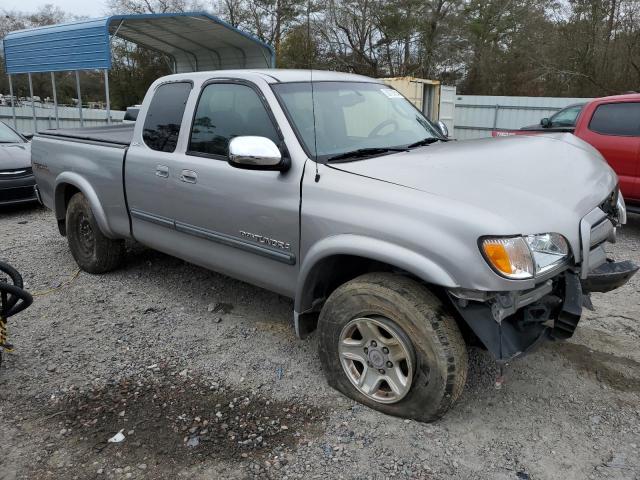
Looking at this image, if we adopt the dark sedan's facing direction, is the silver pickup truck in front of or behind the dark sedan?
in front

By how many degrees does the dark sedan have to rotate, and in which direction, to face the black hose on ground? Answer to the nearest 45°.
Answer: approximately 45° to its right

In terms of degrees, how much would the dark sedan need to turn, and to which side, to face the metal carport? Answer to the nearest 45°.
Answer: approximately 180°

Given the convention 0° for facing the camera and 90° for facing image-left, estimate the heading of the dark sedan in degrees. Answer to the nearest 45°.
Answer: approximately 315°

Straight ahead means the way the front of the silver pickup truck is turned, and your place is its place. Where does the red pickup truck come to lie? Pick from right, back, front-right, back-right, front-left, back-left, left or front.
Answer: left

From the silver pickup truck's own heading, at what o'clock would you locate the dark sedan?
The dark sedan is roughly at 6 o'clock from the silver pickup truck.

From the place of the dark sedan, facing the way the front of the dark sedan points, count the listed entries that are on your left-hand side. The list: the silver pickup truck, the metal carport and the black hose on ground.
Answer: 1

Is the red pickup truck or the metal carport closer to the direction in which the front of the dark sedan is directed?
the red pickup truck
